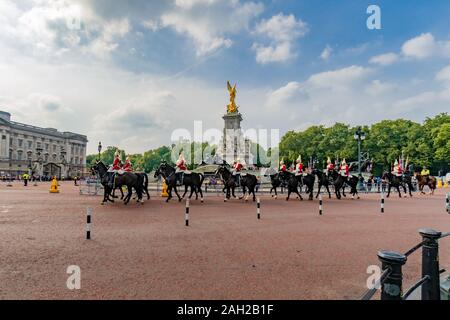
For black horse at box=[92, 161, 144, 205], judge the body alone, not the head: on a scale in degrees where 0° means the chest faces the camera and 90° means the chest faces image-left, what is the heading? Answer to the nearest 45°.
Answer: approximately 90°

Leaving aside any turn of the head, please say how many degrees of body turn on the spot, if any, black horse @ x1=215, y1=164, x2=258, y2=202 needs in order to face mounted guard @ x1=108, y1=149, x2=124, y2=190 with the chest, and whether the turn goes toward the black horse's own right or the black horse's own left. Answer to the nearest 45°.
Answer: approximately 45° to the black horse's own left

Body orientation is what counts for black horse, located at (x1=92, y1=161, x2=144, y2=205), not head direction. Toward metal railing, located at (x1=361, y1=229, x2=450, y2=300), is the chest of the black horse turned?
no

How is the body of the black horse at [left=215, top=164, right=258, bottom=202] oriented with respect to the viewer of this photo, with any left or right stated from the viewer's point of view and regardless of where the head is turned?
facing to the left of the viewer

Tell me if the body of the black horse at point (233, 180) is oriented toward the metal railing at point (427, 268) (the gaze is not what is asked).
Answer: no
